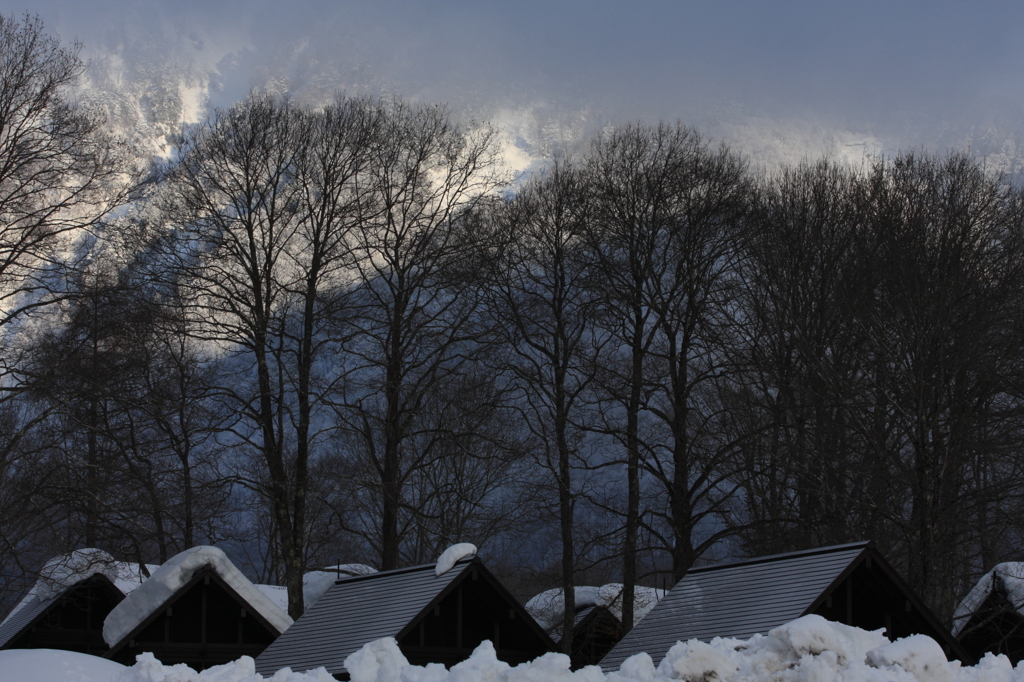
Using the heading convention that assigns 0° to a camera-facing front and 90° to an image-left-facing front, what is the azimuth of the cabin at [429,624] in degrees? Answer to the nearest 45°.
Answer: approximately 315°

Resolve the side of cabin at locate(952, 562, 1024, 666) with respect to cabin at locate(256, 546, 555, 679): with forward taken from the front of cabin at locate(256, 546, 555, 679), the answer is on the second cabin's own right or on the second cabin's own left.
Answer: on the second cabin's own left

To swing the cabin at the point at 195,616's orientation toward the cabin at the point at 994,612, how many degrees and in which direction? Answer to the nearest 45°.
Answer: approximately 90° to its left

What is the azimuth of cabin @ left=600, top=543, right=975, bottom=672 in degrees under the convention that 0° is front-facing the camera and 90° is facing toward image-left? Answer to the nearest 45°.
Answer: approximately 315°

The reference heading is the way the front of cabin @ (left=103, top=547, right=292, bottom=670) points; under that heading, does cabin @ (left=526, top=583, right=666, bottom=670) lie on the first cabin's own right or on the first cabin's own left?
on the first cabin's own left

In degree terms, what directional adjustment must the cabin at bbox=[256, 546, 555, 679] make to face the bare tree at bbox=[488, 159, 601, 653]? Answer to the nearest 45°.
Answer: approximately 90° to its left
